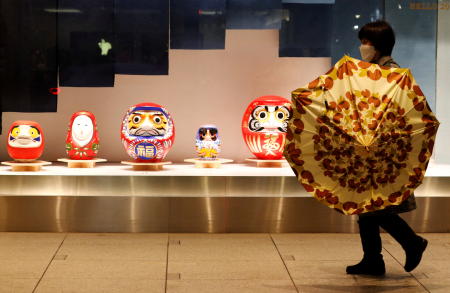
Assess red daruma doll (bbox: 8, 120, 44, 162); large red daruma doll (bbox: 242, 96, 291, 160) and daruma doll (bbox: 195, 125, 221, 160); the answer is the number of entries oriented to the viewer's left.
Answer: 0

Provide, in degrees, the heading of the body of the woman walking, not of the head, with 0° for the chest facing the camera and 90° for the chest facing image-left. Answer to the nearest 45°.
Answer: approximately 90°

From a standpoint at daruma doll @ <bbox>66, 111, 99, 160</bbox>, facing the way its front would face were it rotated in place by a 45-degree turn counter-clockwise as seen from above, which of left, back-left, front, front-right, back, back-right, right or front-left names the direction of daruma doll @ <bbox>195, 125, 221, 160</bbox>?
front-left

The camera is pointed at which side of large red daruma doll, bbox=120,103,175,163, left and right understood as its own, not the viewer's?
front

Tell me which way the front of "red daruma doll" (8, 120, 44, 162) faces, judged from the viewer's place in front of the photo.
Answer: facing the viewer

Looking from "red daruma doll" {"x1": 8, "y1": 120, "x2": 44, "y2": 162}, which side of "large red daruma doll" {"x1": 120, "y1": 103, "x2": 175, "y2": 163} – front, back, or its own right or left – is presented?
right

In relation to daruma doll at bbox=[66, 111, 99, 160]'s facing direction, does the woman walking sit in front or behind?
in front

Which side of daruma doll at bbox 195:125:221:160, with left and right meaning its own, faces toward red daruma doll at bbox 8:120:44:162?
right

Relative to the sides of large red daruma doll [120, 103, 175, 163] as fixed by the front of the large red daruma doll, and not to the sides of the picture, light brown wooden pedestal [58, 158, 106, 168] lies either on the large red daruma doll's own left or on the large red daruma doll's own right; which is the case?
on the large red daruma doll's own right

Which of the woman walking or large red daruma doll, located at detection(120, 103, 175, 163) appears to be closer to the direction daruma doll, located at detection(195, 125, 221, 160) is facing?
the woman walking

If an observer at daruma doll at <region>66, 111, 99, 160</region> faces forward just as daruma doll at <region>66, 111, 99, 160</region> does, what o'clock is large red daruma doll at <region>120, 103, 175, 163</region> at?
The large red daruma doll is roughly at 10 o'clock from the daruma doll.

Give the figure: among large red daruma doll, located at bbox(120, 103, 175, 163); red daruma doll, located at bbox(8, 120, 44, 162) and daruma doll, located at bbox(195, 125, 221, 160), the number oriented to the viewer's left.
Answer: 0

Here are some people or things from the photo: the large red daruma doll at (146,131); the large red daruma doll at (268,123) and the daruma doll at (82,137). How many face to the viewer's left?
0
